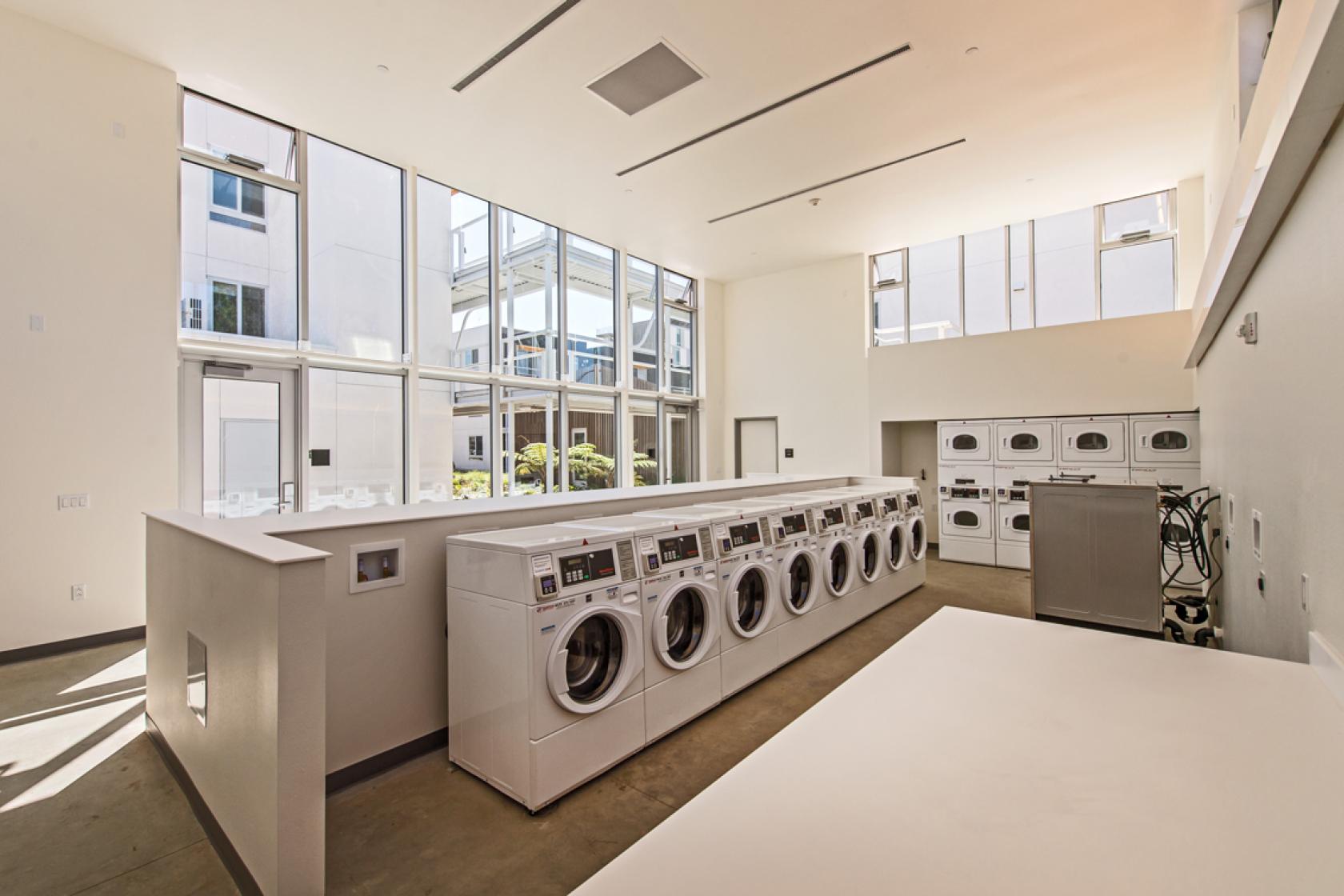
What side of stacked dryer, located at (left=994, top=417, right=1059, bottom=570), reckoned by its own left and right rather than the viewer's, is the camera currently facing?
front

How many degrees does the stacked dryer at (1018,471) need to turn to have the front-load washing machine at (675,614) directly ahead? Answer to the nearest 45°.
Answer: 0° — it already faces it

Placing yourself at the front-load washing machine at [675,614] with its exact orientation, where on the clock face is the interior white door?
The interior white door is roughly at 8 o'clock from the front-load washing machine.

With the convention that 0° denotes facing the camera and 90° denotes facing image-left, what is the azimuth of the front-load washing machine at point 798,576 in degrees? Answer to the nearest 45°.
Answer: approximately 315°

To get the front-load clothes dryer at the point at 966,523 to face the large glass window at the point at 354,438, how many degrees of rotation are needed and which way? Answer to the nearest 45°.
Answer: approximately 45° to its right

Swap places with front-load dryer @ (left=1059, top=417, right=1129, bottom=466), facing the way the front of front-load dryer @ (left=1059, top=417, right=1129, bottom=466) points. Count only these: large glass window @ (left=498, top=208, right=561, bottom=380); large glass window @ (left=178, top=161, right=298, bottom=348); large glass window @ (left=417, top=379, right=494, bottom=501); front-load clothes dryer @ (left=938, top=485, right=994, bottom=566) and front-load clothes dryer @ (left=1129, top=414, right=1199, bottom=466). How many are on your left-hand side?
1

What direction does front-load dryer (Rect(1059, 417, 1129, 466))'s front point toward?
toward the camera

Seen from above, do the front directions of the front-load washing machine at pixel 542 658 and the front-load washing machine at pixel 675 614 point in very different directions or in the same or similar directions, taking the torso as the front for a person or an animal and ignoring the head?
same or similar directions

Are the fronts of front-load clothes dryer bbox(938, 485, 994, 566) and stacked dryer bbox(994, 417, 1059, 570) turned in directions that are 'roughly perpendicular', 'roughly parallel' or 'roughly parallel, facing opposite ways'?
roughly parallel

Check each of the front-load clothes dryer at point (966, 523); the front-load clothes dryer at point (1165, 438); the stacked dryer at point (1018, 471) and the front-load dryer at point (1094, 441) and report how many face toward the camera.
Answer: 4

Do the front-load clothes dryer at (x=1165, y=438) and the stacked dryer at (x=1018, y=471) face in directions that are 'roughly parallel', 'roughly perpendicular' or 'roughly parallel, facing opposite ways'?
roughly parallel

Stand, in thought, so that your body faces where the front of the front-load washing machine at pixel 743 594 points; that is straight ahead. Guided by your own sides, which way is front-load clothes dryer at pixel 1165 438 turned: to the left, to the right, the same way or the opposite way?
to the right

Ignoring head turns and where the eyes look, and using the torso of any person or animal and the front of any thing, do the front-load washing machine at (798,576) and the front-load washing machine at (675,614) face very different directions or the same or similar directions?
same or similar directions

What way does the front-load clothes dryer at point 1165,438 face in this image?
toward the camera

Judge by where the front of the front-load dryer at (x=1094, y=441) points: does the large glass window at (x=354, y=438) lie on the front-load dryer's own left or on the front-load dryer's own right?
on the front-load dryer's own right

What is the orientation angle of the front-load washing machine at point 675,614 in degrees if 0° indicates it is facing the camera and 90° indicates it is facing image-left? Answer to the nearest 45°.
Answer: approximately 315°

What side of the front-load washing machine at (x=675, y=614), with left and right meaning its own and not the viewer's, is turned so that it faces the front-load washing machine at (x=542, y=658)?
right

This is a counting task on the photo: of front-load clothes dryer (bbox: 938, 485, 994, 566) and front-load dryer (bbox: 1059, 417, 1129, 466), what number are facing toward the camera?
2

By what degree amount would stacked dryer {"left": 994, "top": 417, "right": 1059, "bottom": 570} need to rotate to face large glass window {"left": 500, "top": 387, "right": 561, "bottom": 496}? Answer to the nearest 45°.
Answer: approximately 45° to its right
